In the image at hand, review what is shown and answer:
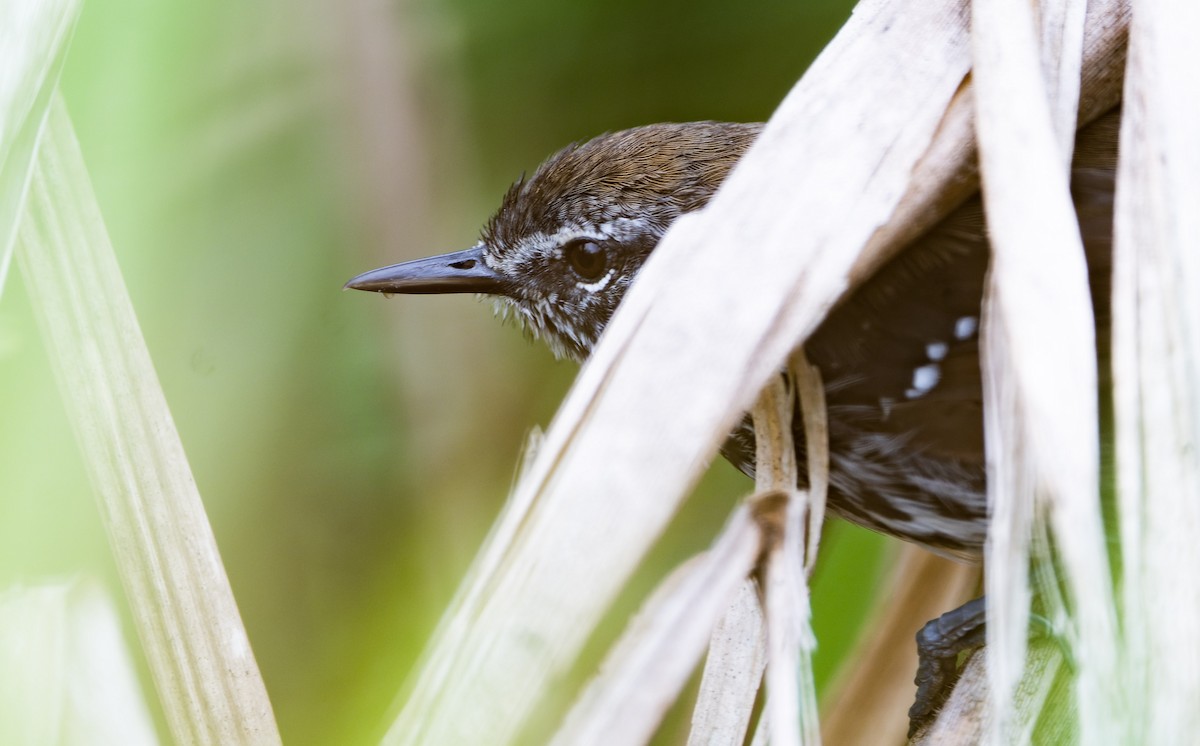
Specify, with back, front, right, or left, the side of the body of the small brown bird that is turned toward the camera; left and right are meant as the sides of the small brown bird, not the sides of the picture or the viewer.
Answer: left

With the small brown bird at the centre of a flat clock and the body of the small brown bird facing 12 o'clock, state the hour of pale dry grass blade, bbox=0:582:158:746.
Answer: The pale dry grass blade is roughly at 11 o'clock from the small brown bird.

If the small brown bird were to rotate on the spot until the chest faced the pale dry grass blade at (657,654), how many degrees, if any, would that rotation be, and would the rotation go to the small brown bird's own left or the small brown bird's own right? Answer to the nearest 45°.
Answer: approximately 90° to the small brown bird's own left
